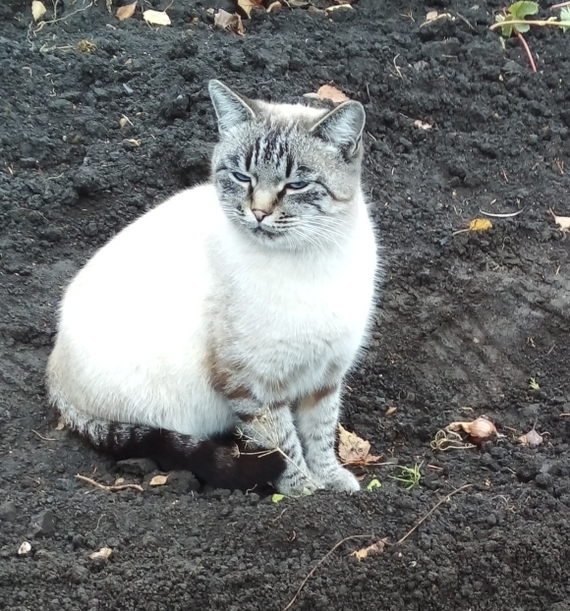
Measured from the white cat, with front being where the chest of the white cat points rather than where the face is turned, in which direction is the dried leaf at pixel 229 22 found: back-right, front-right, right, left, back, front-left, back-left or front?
back-left

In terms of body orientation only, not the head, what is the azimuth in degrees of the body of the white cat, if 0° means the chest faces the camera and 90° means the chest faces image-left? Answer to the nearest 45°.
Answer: approximately 315°

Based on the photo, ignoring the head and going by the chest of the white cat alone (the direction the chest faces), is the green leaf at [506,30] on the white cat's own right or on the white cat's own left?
on the white cat's own left

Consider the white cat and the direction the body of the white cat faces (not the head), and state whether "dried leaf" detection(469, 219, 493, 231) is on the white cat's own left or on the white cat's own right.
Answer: on the white cat's own left

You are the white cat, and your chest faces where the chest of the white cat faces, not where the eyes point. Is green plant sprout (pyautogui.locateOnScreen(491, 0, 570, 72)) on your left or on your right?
on your left

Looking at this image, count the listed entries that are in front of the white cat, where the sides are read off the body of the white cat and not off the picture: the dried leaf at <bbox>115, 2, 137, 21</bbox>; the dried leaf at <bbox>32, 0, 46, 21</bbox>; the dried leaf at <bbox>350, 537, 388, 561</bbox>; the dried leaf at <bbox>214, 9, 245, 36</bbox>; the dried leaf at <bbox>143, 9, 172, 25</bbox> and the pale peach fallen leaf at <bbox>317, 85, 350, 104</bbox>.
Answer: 1

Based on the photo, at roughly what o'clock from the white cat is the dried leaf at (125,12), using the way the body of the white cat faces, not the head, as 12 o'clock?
The dried leaf is roughly at 7 o'clock from the white cat.

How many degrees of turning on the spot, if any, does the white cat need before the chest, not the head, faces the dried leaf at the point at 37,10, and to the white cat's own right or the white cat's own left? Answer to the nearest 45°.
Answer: approximately 180°

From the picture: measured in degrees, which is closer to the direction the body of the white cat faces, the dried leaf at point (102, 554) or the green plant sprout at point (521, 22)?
the dried leaf

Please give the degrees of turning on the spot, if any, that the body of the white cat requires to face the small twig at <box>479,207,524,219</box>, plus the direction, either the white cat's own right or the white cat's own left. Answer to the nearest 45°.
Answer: approximately 90° to the white cat's own left

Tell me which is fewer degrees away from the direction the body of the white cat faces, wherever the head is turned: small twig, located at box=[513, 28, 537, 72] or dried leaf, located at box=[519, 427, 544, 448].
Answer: the dried leaf
